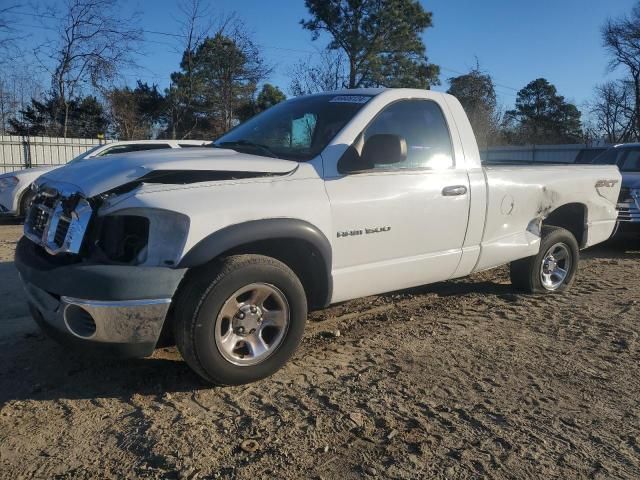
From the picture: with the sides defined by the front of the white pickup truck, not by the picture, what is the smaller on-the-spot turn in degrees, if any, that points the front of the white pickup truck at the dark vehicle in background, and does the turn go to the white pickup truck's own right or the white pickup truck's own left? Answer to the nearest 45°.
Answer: approximately 180°

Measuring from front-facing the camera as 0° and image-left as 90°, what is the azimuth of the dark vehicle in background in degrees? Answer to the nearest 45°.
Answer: approximately 45°

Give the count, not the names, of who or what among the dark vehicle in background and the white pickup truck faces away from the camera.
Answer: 0

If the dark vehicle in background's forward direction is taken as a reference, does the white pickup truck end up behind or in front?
in front

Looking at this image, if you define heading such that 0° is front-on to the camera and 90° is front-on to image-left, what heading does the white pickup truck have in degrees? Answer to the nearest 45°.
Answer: approximately 45°
